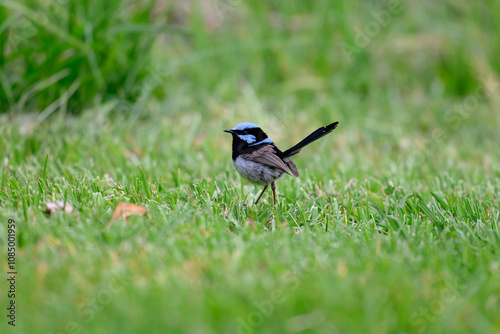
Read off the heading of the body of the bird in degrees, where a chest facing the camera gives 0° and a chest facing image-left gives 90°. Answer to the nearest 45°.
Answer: approximately 90°

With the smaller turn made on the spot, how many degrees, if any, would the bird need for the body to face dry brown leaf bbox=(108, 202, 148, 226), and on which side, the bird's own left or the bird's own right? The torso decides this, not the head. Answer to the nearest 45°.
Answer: approximately 45° to the bird's own left
